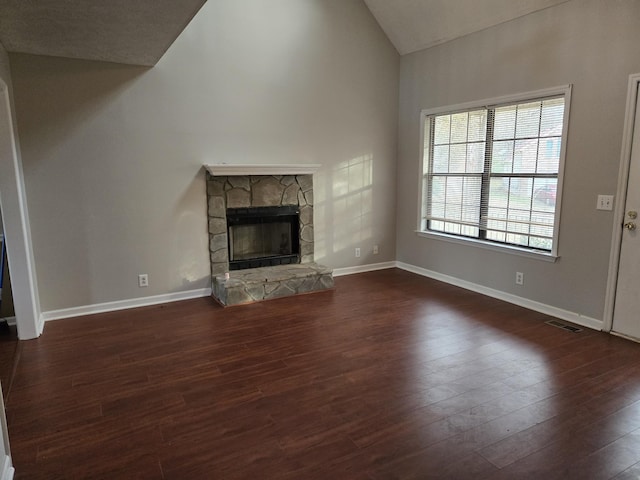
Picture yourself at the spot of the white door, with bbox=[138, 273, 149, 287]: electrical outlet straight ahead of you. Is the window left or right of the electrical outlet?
right

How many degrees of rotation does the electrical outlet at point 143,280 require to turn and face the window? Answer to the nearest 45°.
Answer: approximately 90° to its left

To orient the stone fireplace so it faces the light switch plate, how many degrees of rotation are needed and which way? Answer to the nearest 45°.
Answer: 0° — it already faces it

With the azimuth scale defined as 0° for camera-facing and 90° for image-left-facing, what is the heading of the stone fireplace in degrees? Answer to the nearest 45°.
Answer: approximately 315°

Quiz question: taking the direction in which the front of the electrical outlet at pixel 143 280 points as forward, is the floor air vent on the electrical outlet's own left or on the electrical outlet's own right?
on the electrical outlet's own left

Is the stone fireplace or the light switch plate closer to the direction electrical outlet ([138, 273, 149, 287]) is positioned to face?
the light switch plate

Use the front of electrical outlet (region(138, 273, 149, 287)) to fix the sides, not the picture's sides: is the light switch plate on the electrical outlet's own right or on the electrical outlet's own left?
on the electrical outlet's own left

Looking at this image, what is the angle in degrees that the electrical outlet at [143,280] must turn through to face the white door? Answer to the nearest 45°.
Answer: approximately 45° to its left

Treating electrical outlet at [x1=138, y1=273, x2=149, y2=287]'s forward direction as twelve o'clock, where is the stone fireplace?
The stone fireplace is roughly at 9 o'clock from the electrical outlet.
